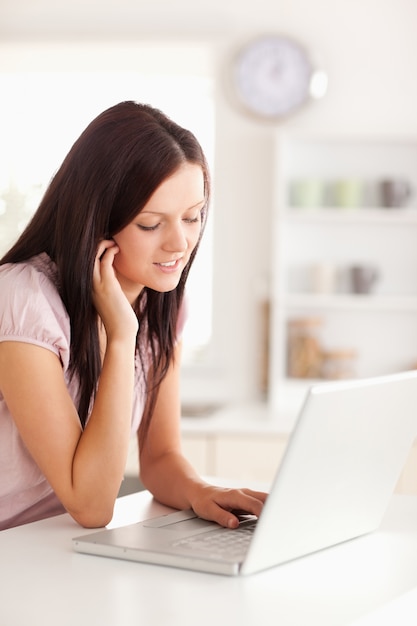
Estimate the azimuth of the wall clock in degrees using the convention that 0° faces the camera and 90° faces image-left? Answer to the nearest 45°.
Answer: approximately 0°

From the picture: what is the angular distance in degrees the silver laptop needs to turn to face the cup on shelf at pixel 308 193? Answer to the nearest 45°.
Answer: approximately 45° to its right

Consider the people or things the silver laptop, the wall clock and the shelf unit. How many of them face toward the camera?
2

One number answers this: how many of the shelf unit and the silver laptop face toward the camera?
1

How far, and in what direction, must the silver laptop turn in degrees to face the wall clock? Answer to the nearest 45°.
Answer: approximately 45° to its right

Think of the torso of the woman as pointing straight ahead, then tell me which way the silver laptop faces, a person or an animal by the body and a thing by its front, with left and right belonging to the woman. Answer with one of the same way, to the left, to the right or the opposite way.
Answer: the opposite way

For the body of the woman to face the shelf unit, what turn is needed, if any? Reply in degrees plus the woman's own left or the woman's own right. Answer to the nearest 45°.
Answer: approximately 90° to the woman's own left

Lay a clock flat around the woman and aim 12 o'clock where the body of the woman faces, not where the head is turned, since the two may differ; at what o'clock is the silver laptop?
The silver laptop is roughly at 12 o'clock from the woman.

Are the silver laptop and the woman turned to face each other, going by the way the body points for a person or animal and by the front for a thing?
yes

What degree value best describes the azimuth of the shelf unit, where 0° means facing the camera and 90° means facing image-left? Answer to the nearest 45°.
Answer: approximately 0°

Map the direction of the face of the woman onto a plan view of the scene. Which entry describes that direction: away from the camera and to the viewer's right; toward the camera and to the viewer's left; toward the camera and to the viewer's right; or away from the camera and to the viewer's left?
toward the camera and to the viewer's right

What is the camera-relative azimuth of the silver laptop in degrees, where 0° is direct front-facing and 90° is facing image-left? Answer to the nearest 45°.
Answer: approximately 135°

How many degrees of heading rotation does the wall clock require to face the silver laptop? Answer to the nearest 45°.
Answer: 0° — it already faces it
